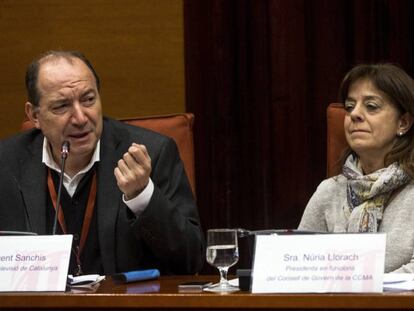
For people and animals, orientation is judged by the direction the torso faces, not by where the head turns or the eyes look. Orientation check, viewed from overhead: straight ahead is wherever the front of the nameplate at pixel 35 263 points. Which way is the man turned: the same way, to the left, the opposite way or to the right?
the same way

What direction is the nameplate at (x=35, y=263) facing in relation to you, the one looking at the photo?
facing the viewer

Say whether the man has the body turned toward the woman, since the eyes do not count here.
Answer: no

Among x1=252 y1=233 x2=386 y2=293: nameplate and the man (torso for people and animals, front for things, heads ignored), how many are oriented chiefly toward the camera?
2

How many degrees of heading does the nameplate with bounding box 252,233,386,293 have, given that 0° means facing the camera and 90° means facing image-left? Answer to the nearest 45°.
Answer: approximately 0°

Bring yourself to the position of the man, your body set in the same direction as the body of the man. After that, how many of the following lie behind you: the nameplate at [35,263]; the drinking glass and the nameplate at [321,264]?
0

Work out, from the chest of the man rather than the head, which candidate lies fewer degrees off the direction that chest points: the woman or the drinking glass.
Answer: the drinking glass

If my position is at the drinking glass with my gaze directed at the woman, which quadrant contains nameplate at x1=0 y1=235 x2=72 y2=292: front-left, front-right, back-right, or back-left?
back-left

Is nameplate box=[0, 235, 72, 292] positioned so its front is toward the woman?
no

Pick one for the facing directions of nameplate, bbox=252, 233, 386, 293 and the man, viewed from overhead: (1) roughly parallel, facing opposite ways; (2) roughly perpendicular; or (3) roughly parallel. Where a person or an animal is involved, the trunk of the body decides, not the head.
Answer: roughly parallel

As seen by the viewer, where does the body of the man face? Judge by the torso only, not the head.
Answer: toward the camera

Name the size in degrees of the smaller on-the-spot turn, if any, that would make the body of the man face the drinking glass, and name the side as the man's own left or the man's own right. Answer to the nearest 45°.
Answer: approximately 45° to the man's own left

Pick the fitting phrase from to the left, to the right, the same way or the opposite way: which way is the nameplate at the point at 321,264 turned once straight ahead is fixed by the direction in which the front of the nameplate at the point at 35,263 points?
the same way

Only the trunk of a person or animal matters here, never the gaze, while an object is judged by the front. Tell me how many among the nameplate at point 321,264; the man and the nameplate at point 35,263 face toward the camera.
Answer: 3

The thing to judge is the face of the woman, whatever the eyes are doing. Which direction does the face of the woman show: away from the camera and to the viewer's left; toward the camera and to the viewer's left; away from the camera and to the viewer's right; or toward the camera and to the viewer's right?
toward the camera and to the viewer's left

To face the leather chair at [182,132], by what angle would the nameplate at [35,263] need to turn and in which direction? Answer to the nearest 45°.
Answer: approximately 135° to its left

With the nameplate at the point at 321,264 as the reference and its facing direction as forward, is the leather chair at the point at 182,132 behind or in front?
behind

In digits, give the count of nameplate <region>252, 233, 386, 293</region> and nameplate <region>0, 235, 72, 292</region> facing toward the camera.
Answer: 2

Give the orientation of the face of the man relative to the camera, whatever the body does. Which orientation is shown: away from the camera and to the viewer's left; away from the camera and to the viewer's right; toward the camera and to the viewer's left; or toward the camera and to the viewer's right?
toward the camera and to the viewer's right
